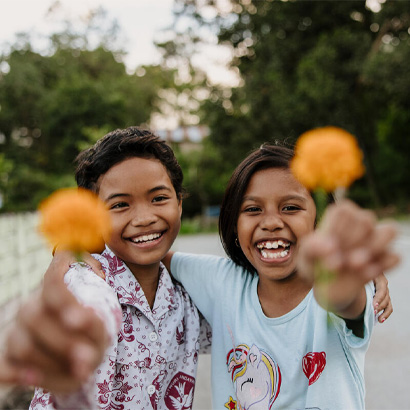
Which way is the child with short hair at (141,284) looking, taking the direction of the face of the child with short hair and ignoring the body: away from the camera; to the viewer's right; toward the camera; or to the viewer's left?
toward the camera

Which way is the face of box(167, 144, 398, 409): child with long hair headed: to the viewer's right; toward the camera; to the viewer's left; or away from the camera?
toward the camera

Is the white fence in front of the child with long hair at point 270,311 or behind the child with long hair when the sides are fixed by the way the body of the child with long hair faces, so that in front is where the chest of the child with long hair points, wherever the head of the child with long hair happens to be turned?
behind

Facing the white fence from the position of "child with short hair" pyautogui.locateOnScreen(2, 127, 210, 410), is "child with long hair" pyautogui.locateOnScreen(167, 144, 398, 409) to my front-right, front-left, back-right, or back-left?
back-right

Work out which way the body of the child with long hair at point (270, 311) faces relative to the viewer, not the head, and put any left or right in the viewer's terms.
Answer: facing the viewer
